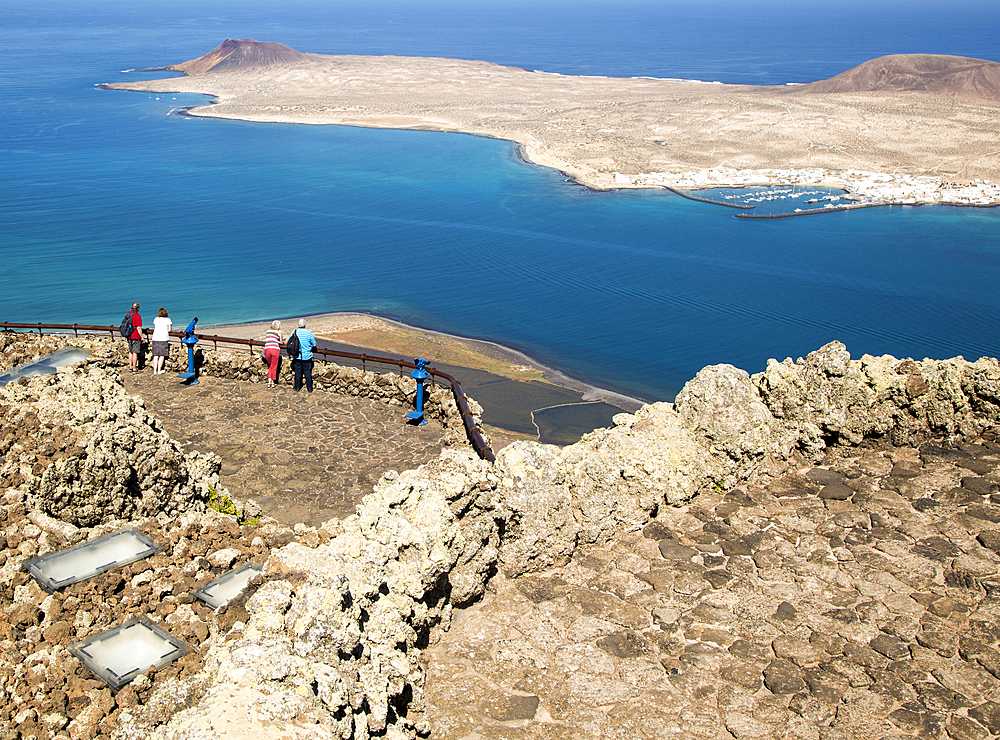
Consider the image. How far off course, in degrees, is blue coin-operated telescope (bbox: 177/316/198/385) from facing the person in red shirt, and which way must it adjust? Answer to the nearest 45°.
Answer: approximately 90° to its left

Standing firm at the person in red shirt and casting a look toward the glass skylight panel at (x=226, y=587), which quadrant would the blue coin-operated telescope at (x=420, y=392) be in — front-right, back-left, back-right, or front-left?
front-left

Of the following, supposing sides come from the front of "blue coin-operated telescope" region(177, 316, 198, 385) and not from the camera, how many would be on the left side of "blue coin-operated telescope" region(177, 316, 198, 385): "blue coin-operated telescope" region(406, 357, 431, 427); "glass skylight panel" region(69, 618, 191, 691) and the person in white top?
1

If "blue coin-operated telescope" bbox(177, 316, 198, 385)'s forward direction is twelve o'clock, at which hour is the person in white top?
The person in white top is roughly at 9 o'clock from the blue coin-operated telescope.

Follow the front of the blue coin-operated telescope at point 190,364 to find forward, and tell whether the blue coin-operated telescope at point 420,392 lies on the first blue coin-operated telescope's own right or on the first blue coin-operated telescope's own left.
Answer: on the first blue coin-operated telescope's own right

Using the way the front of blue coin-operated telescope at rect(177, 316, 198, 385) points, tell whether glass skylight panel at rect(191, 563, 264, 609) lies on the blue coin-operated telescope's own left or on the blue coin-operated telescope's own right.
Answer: on the blue coin-operated telescope's own right

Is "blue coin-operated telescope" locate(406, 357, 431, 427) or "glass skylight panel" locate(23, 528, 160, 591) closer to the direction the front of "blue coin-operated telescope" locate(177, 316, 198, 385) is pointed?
the blue coin-operated telescope

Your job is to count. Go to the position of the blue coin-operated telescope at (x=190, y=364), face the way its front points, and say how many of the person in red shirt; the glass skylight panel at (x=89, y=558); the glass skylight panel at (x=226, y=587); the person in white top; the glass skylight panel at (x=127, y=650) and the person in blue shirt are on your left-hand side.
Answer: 2

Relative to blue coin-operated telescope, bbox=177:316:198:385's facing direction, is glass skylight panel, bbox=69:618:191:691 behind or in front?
behind

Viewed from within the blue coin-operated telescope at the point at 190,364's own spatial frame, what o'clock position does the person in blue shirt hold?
The person in blue shirt is roughly at 3 o'clock from the blue coin-operated telescope.

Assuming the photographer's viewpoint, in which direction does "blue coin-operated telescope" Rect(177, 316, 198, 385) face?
facing away from the viewer and to the right of the viewer
